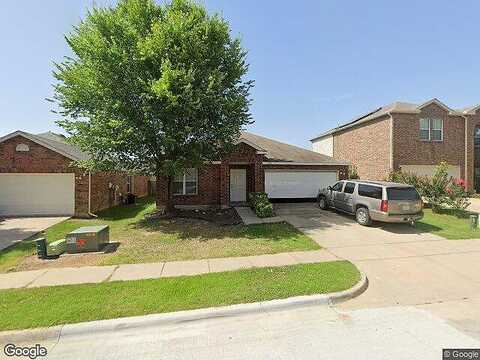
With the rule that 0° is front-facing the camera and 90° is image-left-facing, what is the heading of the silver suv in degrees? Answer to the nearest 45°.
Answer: approximately 135°

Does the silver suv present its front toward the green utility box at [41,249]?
no

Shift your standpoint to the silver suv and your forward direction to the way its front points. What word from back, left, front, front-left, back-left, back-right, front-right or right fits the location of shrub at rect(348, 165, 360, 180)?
front-right

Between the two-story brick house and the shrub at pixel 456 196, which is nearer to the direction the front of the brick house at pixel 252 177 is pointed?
the shrub

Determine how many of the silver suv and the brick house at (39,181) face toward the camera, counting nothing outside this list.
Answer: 1

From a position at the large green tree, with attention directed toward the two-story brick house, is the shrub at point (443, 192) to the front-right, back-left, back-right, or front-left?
front-right

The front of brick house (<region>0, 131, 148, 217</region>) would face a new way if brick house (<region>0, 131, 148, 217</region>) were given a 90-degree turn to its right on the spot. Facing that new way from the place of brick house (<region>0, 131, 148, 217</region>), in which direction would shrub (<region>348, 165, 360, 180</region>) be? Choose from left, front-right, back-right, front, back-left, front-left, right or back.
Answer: back

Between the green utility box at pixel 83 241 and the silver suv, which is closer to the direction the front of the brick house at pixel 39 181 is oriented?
the green utility box

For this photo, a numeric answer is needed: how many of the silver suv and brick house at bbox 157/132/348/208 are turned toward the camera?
1

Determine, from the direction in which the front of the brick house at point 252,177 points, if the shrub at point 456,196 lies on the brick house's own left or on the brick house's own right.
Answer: on the brick house's own left

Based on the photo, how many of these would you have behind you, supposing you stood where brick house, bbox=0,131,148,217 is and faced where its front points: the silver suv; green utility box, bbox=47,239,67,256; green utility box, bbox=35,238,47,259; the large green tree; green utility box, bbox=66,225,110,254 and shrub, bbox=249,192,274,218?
0

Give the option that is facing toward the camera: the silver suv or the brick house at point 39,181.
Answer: the brick house

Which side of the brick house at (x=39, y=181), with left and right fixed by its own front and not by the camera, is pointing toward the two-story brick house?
left

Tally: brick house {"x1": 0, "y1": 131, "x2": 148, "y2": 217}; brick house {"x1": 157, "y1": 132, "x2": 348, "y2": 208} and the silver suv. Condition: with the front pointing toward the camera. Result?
2

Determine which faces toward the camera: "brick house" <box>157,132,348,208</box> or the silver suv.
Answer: the brick house

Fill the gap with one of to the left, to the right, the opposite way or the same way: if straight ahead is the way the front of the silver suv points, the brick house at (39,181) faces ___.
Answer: the opposite way

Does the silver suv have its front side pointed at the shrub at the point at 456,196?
no

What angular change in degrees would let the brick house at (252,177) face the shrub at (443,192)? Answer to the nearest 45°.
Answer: approximately 90° to its left

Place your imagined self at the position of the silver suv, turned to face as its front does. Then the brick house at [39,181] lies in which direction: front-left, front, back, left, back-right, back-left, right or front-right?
front-left

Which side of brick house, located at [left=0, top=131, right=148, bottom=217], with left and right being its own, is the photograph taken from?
front
